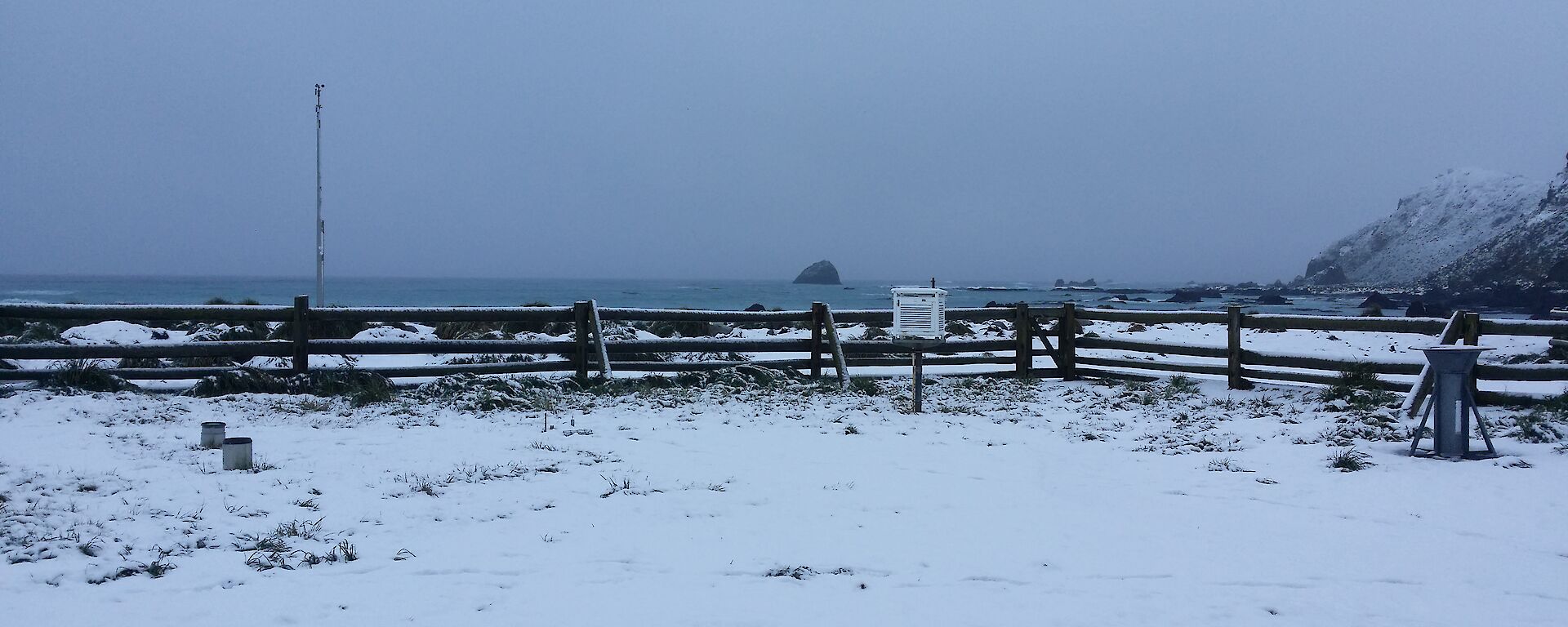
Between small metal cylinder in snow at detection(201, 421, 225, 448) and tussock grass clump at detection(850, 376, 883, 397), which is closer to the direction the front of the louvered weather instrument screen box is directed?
the small metal cylinder in snow

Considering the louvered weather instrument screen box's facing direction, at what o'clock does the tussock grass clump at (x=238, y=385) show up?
The tussock grass clump is roughly at 3 o'clock from the louvered weather instrument screen box.

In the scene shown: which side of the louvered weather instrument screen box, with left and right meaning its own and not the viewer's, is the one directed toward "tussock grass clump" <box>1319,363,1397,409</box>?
left

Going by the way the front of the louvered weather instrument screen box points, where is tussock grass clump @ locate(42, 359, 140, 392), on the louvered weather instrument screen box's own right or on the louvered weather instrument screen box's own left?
on the louvered weather instrument screen box's own right

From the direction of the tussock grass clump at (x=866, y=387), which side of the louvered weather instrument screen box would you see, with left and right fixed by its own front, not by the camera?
back

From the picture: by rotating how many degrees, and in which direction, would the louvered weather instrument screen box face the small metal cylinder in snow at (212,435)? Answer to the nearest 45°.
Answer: approximately 45° to its right

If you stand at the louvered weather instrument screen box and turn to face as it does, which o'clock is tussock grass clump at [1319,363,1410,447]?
The tussock grass clump is roughly at 9 o'clock from the louvered weather instrument screen box.

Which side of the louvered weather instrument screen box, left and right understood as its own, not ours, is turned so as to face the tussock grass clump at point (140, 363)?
right

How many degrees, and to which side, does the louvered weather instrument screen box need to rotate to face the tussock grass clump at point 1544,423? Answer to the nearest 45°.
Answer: approximately 90° to its left

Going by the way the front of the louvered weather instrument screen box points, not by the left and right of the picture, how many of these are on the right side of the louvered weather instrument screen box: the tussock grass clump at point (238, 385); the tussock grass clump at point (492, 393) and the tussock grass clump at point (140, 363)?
3

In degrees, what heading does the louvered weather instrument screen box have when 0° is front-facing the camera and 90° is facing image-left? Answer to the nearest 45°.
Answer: approximately 0°

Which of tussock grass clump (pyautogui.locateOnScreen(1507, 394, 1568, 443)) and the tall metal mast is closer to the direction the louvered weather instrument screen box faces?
the tussock grass clump
